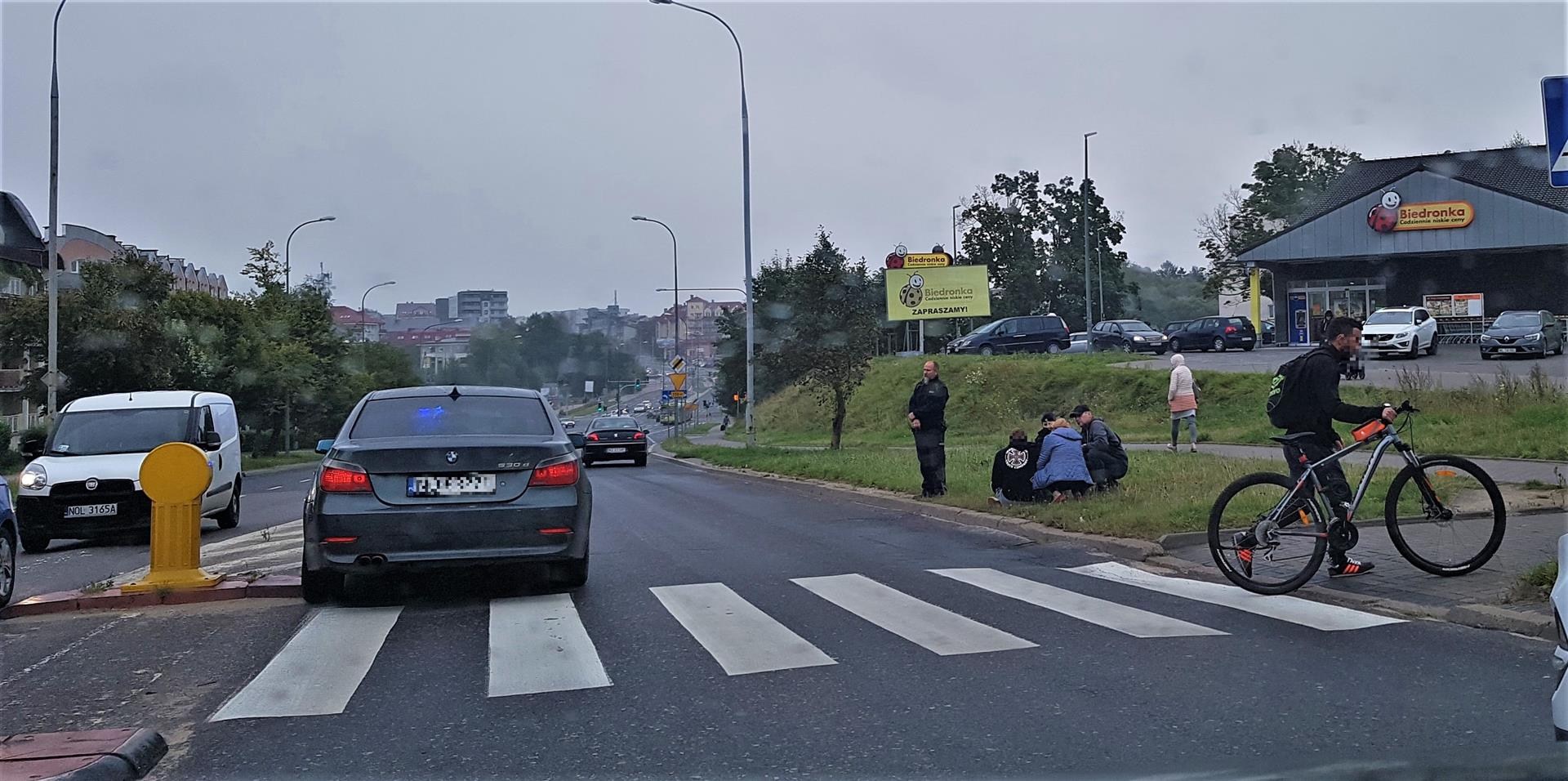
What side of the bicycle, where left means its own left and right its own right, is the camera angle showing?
right

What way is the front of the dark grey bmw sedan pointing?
away from the camera

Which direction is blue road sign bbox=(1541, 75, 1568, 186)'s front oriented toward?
toward the camera

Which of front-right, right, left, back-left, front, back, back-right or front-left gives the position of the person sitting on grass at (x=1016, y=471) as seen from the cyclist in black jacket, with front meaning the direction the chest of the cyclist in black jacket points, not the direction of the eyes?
back-left

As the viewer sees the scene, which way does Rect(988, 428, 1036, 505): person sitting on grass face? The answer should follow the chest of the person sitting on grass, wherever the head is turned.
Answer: away from the camera

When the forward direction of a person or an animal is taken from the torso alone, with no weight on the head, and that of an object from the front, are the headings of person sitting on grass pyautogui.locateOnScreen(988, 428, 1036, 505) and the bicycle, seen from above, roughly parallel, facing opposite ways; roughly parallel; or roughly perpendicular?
roughly perpendicular

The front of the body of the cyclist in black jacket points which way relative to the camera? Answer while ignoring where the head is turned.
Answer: to the viewer's right

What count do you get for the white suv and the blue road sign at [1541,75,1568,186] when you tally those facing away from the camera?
0

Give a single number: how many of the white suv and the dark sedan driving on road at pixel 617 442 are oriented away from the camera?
1

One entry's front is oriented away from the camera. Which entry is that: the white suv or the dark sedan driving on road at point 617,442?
the dark sedan driving on road

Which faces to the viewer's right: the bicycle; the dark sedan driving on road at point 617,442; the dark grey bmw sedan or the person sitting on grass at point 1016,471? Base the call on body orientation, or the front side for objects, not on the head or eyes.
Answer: the bicycle

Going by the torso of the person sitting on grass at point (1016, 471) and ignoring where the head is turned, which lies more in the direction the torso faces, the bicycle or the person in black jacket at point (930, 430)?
the person in black jacket

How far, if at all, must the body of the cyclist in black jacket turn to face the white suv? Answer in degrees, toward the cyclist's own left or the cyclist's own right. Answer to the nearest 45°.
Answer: approximately 90° to the cyclist's own left

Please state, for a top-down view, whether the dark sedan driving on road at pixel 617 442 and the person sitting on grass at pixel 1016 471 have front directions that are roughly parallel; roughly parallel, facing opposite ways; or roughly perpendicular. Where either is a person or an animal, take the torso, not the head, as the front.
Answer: roughly parallel

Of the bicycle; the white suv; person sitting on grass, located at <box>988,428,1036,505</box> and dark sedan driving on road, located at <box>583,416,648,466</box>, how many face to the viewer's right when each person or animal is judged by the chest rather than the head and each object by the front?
1

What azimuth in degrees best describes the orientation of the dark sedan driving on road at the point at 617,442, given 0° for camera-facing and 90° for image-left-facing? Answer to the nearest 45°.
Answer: approximately 180°

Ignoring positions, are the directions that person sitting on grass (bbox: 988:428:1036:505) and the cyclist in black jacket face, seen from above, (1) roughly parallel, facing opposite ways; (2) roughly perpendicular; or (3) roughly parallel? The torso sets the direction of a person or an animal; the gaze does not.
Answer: roughly perpendicular

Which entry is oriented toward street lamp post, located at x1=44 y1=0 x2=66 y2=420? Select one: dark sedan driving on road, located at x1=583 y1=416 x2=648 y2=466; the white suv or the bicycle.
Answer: the white suv
